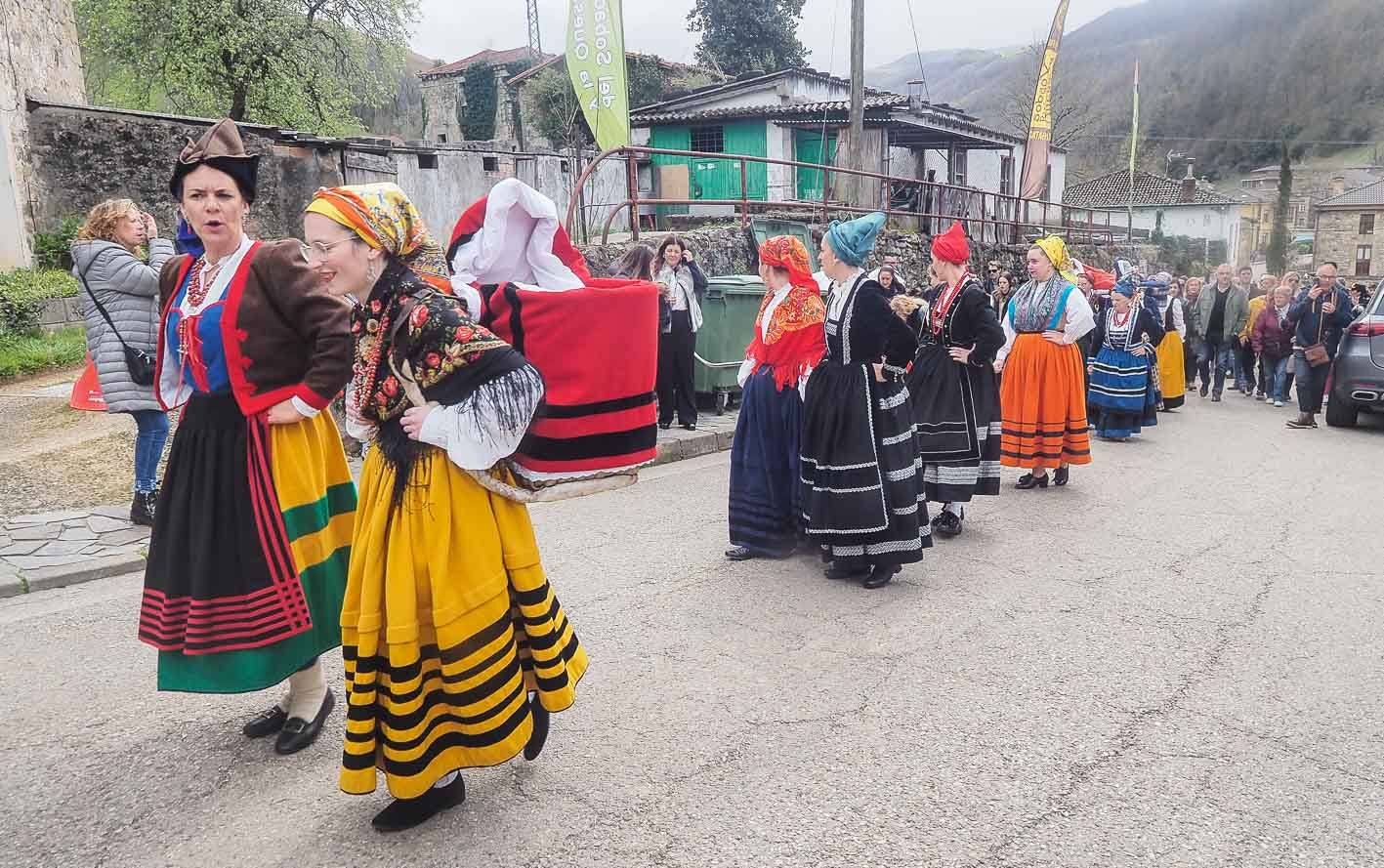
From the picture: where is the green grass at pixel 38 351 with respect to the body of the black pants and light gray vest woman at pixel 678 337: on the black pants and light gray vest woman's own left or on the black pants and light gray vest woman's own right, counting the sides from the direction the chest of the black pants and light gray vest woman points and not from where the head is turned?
on the black pants and light gray vest woman's own right

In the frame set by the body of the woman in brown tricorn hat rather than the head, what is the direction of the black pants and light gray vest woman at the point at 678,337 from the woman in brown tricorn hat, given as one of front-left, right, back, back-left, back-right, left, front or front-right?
back

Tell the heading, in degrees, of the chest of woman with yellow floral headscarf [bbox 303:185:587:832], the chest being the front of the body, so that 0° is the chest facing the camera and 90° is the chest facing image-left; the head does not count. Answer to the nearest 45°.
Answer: approximately 45°

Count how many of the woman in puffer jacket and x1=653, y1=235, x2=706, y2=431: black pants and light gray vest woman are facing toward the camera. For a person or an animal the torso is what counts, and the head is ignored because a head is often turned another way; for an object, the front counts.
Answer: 1

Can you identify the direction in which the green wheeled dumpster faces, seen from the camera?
facing the viewer and to the right of the viewer

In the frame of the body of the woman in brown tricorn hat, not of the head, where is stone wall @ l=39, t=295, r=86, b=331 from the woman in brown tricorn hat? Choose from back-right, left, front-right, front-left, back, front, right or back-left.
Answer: back-right

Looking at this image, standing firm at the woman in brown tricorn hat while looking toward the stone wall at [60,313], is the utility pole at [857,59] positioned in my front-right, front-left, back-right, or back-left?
front-right

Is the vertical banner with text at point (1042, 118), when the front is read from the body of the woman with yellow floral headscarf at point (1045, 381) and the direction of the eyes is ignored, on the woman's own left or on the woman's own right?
on the woman's own right

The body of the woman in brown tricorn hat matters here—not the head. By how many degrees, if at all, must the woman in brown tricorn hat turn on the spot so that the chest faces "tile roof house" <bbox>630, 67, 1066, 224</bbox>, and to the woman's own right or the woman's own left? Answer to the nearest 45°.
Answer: approximately 180°

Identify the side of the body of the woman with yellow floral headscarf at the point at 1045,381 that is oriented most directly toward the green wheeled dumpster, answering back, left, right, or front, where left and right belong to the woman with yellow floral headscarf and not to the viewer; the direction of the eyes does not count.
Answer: right

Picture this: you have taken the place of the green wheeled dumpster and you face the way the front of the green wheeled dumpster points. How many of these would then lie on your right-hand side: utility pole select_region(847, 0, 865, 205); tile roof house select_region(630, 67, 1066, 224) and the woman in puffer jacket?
1

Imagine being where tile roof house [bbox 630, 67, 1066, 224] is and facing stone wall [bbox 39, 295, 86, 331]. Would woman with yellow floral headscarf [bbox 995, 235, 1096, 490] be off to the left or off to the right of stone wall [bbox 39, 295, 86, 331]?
left

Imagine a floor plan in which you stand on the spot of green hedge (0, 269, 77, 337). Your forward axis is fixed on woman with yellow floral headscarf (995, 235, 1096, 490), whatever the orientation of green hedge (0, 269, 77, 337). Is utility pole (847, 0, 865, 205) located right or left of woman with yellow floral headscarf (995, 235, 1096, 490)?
left

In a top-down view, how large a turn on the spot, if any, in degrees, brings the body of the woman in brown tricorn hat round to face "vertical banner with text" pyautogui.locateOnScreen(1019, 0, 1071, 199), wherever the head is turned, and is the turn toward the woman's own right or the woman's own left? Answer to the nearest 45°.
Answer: approximately 180°

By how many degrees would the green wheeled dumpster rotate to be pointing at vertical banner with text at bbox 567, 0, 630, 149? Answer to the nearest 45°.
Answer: approximately 135° to its left
